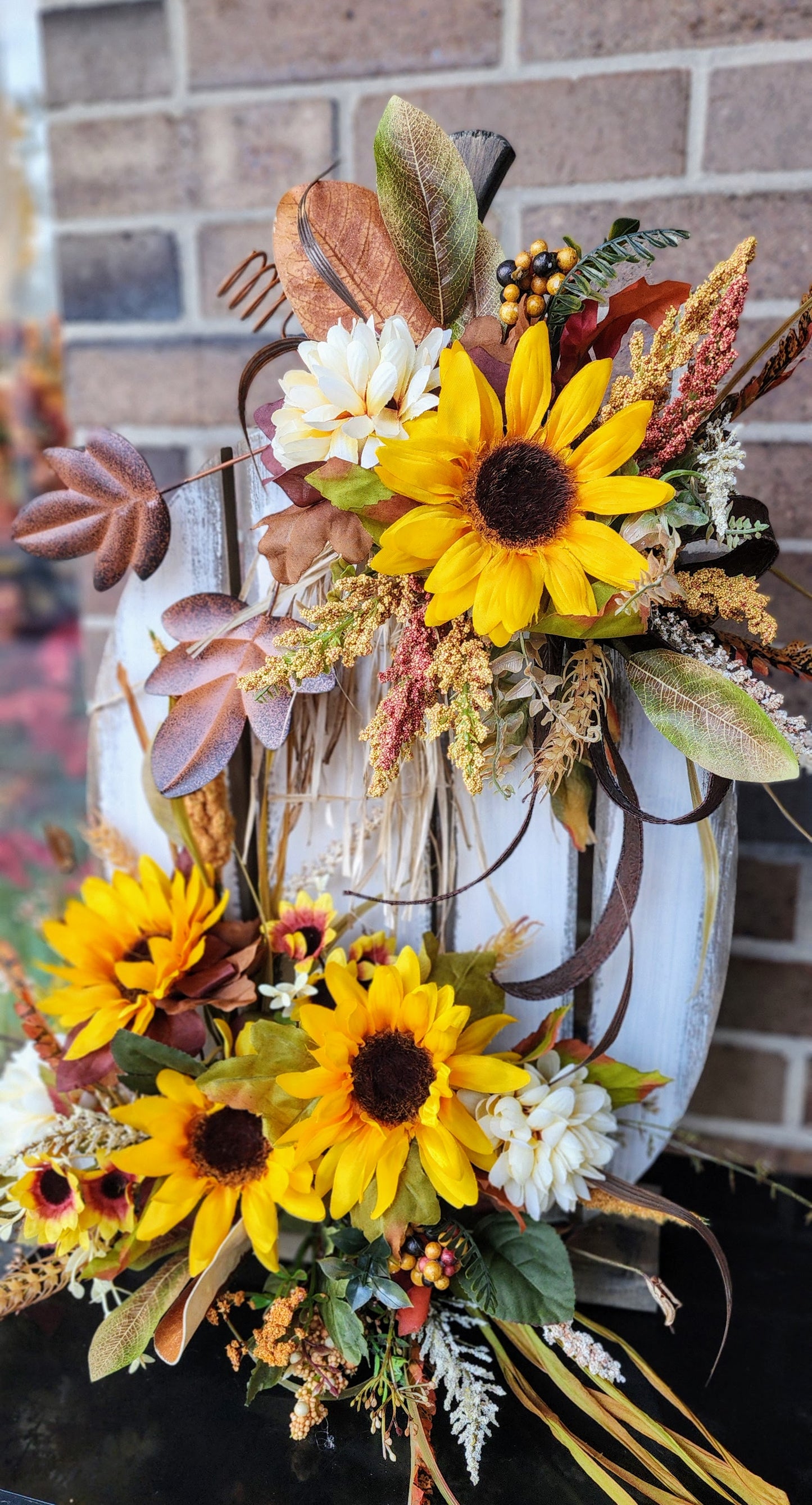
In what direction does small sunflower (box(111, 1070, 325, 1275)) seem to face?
toward the camera

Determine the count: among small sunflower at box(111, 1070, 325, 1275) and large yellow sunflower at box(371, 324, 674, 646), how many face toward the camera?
2

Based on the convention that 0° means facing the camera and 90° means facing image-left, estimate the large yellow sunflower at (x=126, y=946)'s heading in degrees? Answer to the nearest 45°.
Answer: approximately 45°
